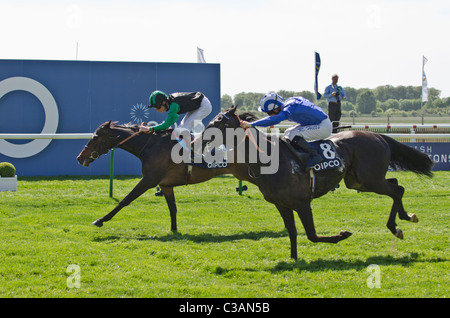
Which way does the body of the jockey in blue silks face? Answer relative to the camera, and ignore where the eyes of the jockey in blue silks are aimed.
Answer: to the viewer's left

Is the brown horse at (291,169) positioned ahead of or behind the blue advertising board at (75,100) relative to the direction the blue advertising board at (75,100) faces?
ahead

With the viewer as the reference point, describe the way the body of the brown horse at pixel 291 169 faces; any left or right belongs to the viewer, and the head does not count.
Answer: facing to the left of the viewer

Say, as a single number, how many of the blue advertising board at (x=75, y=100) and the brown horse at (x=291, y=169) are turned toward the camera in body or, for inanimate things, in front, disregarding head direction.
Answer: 1

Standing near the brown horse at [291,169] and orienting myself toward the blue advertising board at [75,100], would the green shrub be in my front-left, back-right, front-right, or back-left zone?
front-left

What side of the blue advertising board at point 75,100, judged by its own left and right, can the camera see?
front

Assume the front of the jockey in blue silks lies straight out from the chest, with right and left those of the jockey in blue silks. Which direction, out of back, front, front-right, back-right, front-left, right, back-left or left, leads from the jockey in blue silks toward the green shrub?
front-right

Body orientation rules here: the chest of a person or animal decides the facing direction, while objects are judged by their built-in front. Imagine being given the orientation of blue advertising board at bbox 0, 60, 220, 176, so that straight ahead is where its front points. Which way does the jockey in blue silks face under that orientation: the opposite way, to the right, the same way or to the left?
to the right

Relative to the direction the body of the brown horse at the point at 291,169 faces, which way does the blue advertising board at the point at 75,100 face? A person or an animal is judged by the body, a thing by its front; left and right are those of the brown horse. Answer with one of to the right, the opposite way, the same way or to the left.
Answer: to the left

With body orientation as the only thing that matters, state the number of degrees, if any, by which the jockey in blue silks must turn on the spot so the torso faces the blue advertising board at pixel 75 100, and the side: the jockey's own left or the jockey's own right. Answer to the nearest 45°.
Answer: approximately 45° to the jockey's own right

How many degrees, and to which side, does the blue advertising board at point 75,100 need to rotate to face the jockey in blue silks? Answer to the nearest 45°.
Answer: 0° — it already faces them

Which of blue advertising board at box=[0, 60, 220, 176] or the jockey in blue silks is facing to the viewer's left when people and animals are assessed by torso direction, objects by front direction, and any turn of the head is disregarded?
the jockey in blue silks

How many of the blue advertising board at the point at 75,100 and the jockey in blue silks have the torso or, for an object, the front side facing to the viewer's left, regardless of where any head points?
1
